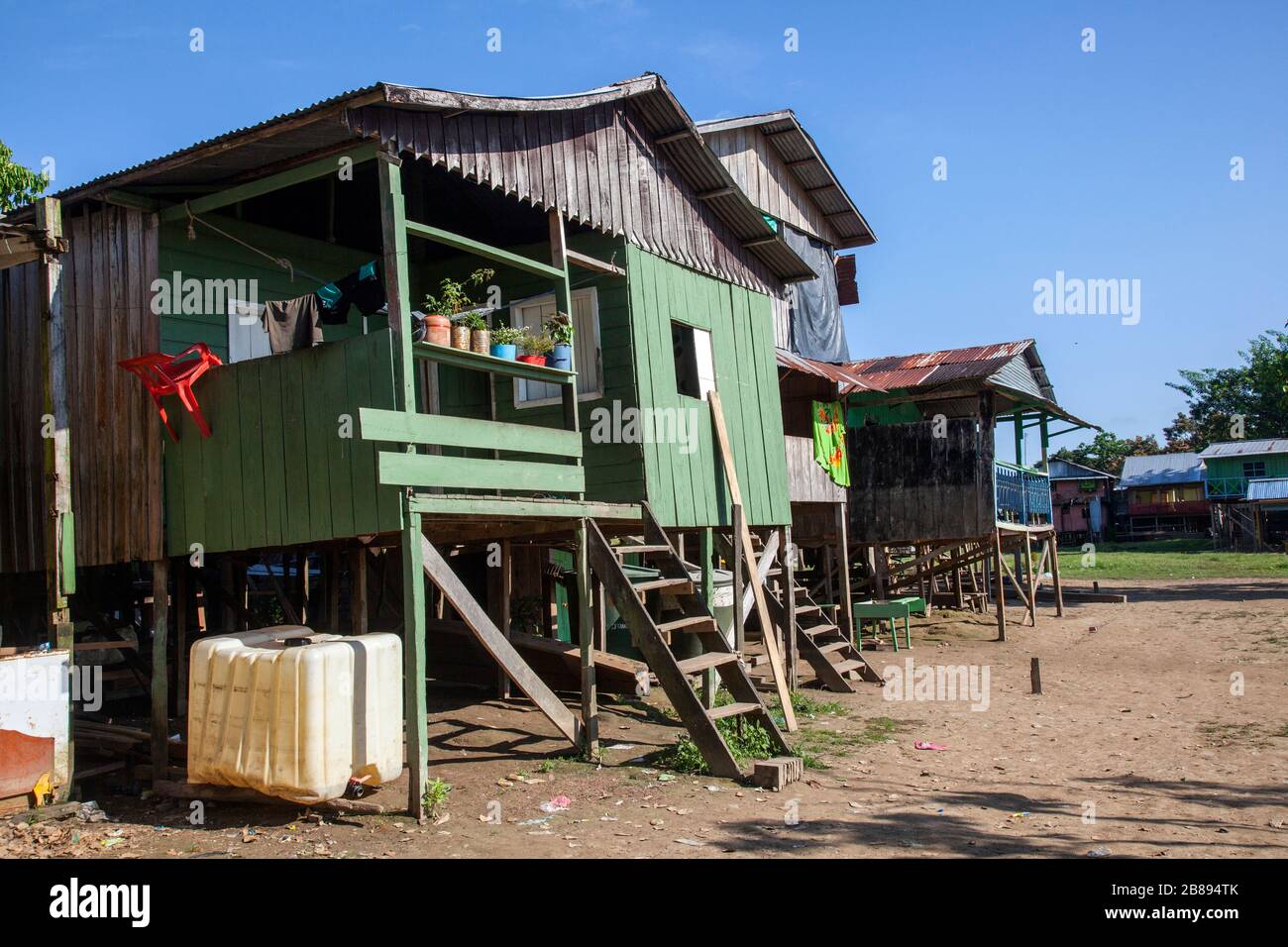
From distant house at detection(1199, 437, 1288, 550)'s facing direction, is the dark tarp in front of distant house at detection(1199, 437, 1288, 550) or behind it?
in front

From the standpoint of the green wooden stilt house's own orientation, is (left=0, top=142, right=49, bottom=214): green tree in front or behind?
behind

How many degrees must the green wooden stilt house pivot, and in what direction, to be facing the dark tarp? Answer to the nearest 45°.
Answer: approximately 90° to its left

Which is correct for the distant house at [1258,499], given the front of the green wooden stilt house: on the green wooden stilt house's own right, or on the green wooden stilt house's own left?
on the green wooden stilt house's own left

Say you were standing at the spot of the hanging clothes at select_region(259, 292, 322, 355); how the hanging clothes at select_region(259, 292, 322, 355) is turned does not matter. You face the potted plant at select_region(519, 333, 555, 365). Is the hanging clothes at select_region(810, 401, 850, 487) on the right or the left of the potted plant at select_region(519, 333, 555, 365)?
left

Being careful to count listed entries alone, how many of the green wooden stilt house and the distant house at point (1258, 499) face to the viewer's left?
0

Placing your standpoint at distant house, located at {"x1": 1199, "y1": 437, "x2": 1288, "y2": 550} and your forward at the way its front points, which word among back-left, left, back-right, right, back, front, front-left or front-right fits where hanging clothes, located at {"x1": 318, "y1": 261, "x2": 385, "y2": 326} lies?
front

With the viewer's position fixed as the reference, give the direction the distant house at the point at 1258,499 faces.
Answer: facing the viewer

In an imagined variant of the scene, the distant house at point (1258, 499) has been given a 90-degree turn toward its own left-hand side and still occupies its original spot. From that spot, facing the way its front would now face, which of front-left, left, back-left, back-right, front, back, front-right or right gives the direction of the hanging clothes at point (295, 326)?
right
